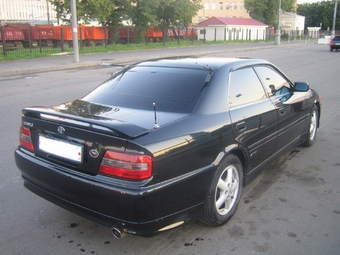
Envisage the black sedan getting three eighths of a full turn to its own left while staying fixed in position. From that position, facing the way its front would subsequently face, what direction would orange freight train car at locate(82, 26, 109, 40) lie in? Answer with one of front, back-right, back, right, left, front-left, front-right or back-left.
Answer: right

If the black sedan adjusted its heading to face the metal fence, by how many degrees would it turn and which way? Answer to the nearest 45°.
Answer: approximately 45° to its left

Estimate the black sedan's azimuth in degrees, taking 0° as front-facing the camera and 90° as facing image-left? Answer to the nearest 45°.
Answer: approximately 225°
